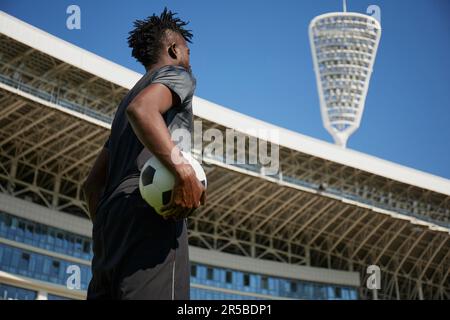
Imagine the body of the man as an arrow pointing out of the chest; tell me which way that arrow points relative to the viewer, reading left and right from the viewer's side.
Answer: facing away from the viewer and to the right of the viewer

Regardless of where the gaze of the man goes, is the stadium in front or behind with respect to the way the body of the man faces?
in front

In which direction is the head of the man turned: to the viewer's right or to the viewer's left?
to the viewer's right
